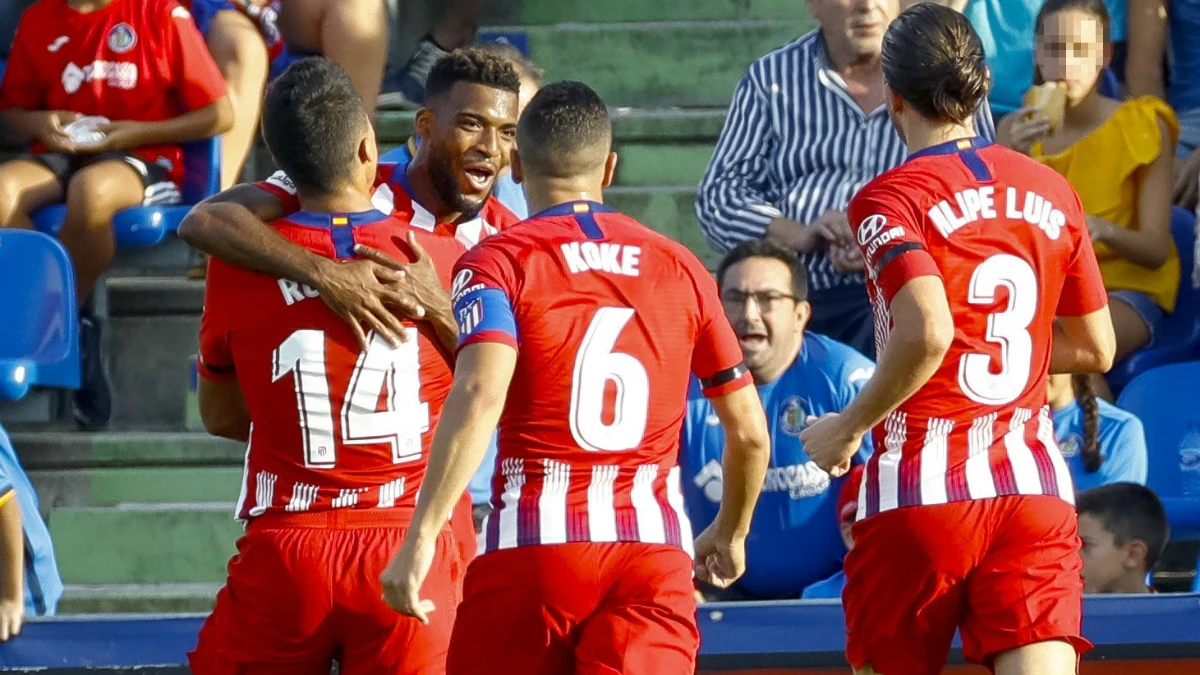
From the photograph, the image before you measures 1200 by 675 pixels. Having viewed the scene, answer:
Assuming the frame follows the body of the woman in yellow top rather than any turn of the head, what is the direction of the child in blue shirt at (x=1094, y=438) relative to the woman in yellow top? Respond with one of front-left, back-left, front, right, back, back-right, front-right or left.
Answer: front-left

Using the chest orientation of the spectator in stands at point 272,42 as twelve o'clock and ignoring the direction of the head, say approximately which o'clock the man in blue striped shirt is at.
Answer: The man in blue striped shirt is roughly at 10 o'clock from the spectator in stands.

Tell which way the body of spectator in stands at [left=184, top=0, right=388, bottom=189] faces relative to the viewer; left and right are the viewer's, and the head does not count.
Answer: facing the viewer

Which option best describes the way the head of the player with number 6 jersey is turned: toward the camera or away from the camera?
away from the camera

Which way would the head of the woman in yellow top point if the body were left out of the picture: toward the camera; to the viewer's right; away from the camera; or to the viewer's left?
toward the camera

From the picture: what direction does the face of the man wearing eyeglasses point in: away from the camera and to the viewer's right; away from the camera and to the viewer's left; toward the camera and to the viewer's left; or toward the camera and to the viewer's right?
toward the camera and to the viewer's left

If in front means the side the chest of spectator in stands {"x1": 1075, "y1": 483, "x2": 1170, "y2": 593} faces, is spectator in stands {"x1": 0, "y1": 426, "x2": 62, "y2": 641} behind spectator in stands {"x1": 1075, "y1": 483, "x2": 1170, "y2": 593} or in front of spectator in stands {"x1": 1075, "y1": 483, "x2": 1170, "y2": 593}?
in front

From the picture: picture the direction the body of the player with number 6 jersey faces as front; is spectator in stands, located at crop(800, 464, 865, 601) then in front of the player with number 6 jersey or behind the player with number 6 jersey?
in front

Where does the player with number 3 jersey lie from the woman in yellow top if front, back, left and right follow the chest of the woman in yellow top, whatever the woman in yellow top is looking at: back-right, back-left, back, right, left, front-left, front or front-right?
front-left

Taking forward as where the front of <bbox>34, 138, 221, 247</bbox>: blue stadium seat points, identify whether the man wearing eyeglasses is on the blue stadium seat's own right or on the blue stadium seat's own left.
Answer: on the blue stadium seat's own left

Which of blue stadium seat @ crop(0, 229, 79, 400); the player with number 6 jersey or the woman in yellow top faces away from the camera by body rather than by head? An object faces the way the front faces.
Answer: the player with number 6 jersey

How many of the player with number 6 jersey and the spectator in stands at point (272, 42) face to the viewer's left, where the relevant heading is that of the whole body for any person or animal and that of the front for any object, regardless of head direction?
0

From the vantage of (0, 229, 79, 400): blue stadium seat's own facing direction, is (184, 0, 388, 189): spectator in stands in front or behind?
behind
